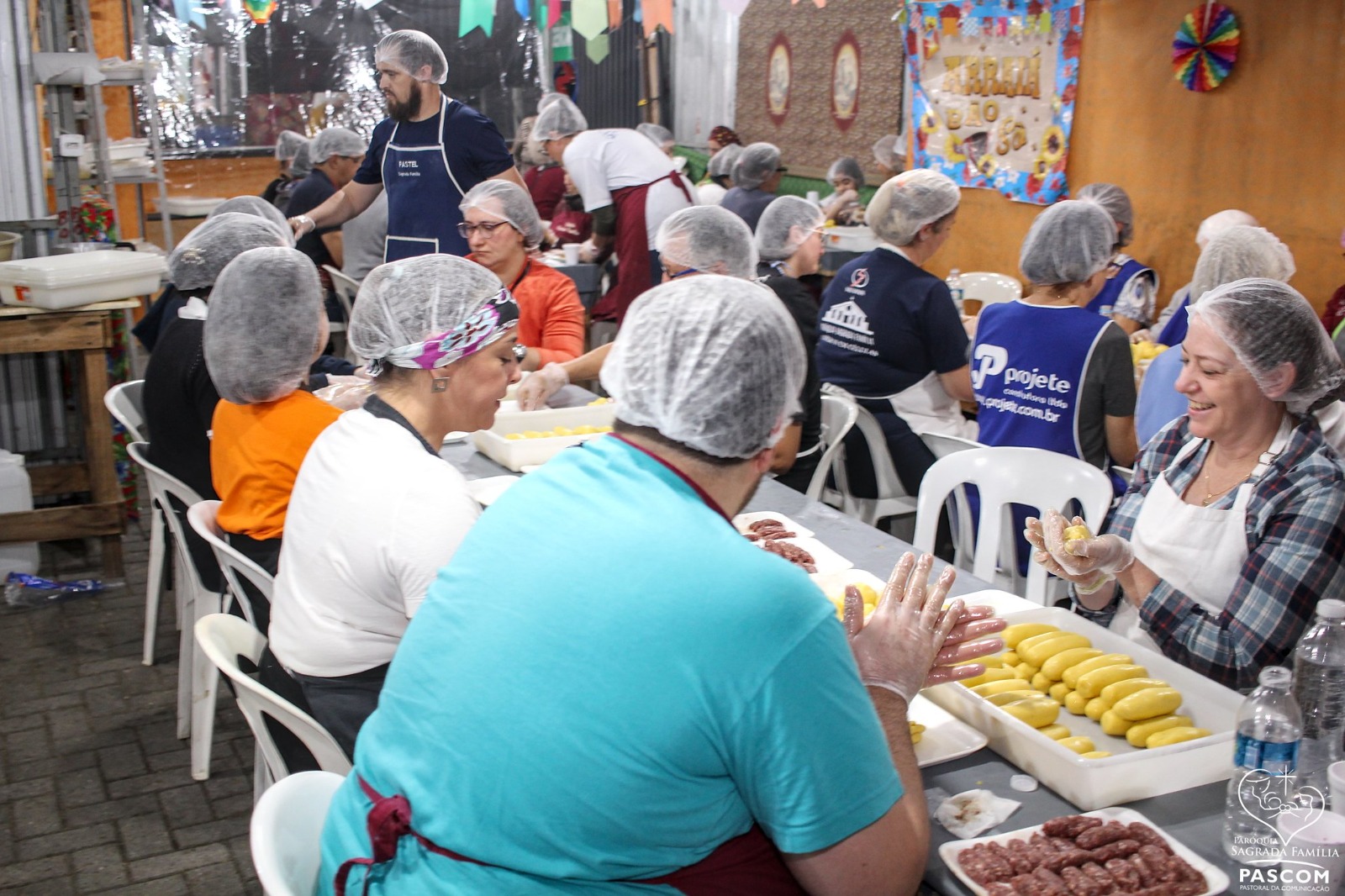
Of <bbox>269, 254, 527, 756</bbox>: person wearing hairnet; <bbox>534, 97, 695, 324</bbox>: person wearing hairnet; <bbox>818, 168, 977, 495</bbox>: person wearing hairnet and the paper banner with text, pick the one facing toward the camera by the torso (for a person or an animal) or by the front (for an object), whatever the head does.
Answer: the paper banner with text

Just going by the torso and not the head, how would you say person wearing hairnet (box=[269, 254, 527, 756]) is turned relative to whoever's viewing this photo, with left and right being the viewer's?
facing away from the viewer and to the right of the viewer

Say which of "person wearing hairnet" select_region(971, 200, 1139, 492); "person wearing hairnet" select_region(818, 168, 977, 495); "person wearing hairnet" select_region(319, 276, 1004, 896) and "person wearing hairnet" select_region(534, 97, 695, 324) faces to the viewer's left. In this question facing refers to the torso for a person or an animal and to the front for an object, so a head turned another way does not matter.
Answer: "person wearing hairnet" select_region(534, 97, 695, 324)

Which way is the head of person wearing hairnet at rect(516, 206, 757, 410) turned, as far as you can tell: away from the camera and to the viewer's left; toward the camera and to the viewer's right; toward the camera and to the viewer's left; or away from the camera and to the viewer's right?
away from the camera and to the viewer's left

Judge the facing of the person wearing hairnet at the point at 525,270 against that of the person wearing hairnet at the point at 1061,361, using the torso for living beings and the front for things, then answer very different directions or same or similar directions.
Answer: very different directions

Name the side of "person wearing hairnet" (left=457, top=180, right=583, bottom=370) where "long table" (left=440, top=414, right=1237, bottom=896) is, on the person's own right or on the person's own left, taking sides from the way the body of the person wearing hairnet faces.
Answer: on the person's own left

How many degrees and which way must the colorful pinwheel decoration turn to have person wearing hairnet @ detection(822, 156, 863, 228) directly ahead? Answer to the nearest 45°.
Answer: approximately 90° to its right

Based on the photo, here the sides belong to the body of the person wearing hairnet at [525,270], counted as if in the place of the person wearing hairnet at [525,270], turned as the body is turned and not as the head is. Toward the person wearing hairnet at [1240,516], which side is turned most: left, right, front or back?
left

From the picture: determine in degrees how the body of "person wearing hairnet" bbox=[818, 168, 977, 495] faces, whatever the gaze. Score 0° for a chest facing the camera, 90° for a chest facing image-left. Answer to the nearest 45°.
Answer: approximately 225°

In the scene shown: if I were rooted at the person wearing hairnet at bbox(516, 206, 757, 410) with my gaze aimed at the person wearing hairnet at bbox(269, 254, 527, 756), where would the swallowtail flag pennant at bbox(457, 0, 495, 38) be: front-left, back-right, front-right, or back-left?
back-right

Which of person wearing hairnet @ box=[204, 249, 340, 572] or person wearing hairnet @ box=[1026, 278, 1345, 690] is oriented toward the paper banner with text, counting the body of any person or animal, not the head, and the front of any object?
person wearing hairnet @ box=[204, 249, 340, 572]
